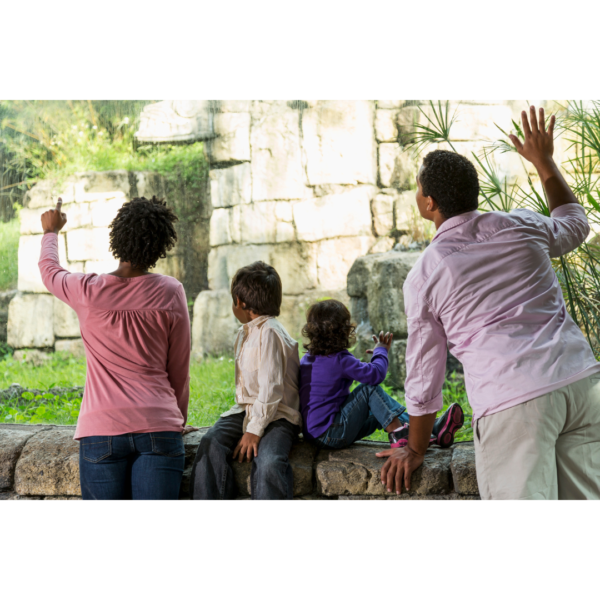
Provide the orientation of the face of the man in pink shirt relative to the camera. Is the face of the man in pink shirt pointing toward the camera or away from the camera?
away from the camera

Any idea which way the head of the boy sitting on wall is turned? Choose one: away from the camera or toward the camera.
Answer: away from the camera

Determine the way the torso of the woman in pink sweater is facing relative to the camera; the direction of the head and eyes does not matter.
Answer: away from the camera

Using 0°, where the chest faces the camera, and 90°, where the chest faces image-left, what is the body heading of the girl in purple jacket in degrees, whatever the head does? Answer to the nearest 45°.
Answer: approximately 225°

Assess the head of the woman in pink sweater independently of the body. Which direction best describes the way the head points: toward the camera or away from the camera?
away from the camera
